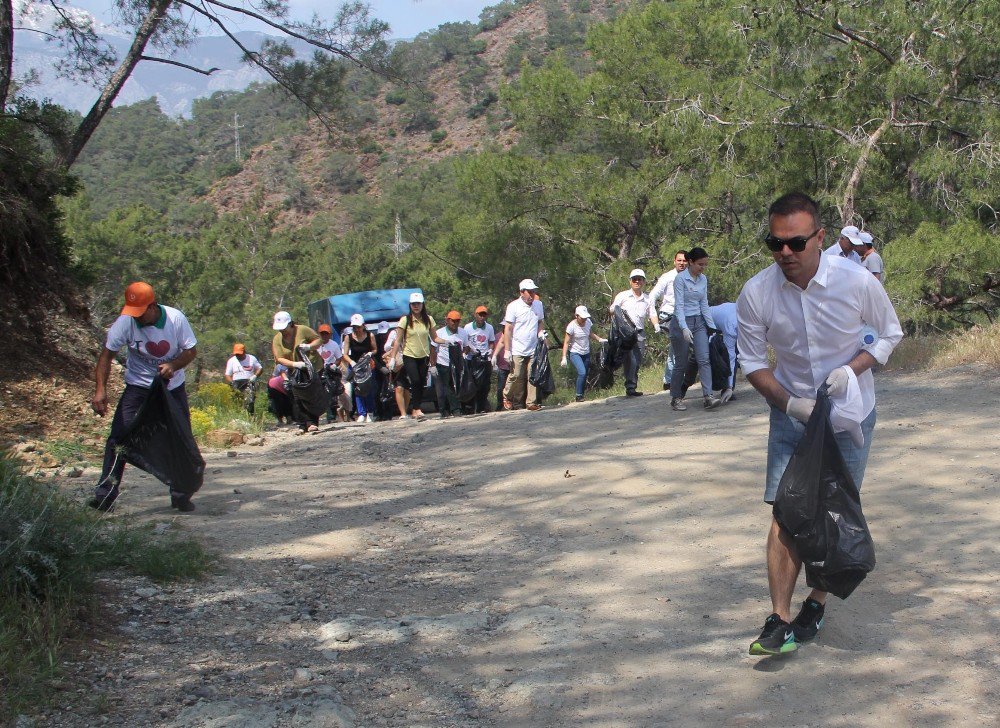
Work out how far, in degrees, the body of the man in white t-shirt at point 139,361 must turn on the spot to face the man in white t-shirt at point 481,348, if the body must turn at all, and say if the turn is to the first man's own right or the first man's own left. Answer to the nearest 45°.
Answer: approximately 135° to the first man's own left

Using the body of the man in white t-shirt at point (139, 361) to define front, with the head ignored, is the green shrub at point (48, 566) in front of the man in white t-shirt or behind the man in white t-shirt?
in front

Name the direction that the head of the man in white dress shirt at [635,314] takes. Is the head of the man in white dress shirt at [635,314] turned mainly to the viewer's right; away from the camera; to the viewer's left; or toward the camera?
toward the camera

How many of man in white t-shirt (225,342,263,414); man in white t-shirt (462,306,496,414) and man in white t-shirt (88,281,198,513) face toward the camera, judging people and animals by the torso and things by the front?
3

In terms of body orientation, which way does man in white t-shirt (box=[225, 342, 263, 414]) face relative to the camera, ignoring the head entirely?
toward the camera

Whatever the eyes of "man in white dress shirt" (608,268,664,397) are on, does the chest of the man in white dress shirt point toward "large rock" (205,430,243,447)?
no

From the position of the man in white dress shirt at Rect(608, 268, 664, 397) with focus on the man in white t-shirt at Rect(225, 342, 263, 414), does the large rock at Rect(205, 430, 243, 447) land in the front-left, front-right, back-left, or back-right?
front-left

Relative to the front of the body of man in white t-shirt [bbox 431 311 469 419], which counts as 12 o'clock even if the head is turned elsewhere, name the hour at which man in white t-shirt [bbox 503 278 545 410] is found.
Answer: man in white t-shirt [bbox 503 278 545 410] is roughly at 10 o'clock from man in white t-shirt [bbox 431 311 469 419].

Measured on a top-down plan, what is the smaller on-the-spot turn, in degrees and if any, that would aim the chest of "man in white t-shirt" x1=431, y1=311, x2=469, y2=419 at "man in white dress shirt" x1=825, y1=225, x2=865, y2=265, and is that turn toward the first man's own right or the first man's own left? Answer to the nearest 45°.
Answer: approximately 45° to the first man's own left

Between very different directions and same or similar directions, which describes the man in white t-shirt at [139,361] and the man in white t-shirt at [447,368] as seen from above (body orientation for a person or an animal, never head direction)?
same or similar directions

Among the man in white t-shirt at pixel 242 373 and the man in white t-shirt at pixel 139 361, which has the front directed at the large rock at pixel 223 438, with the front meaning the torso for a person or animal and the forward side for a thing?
the man in white t-shirt at pixel 242 373

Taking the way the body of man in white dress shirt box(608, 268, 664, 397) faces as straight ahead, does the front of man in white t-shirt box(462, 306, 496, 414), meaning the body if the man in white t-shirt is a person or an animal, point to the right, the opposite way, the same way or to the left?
the same way

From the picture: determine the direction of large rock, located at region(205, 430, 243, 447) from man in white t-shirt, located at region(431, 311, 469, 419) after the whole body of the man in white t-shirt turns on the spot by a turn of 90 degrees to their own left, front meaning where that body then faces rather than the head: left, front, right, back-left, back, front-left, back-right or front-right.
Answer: back-right

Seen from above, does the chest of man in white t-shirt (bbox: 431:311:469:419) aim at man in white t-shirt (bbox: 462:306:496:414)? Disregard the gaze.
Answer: no

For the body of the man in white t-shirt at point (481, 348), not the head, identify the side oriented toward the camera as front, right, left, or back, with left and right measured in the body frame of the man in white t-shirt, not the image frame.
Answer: front

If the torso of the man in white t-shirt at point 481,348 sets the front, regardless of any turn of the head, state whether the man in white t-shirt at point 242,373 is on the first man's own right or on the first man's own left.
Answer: on the first man's own right

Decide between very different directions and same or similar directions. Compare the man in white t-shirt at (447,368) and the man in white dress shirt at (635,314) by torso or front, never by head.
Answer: same or similar directions

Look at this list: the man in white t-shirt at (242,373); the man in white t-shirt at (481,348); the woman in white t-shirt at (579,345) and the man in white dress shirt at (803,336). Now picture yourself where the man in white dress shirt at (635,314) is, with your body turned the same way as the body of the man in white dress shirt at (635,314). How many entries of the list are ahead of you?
1
